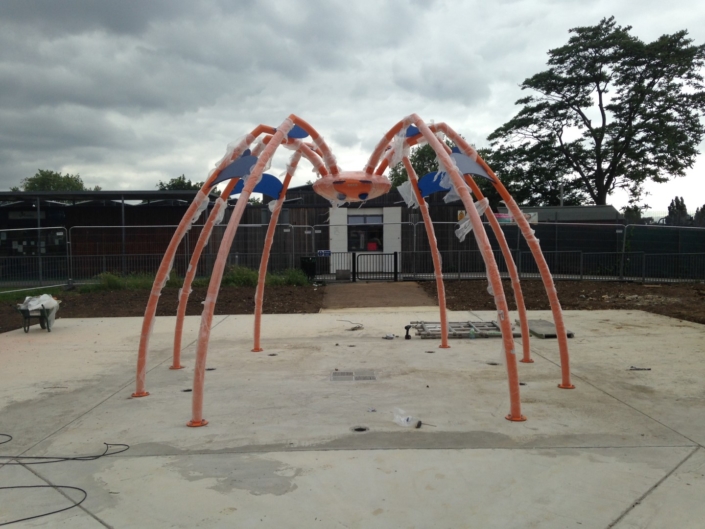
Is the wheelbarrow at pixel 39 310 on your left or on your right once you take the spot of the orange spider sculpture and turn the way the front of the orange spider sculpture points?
on your right

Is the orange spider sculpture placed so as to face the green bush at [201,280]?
no

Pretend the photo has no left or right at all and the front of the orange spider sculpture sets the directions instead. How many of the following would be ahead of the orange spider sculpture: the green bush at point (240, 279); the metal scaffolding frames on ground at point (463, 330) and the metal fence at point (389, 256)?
0

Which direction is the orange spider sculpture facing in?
toward the camera

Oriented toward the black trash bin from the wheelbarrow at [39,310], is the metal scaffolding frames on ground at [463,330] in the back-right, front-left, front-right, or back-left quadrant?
front-right

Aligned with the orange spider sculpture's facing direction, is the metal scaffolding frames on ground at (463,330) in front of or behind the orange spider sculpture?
behind

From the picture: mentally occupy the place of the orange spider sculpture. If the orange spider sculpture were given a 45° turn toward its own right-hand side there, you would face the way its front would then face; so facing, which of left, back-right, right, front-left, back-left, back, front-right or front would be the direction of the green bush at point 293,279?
back-right

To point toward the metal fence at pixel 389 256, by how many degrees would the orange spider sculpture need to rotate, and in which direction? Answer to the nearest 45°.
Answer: approximately 180°

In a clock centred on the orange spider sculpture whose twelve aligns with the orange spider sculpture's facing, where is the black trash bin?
The black trash bin is roughly at 6 o'clock from the orange spider sculpture.

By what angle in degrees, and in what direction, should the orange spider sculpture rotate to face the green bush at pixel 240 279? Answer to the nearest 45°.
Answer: approximately 180°
